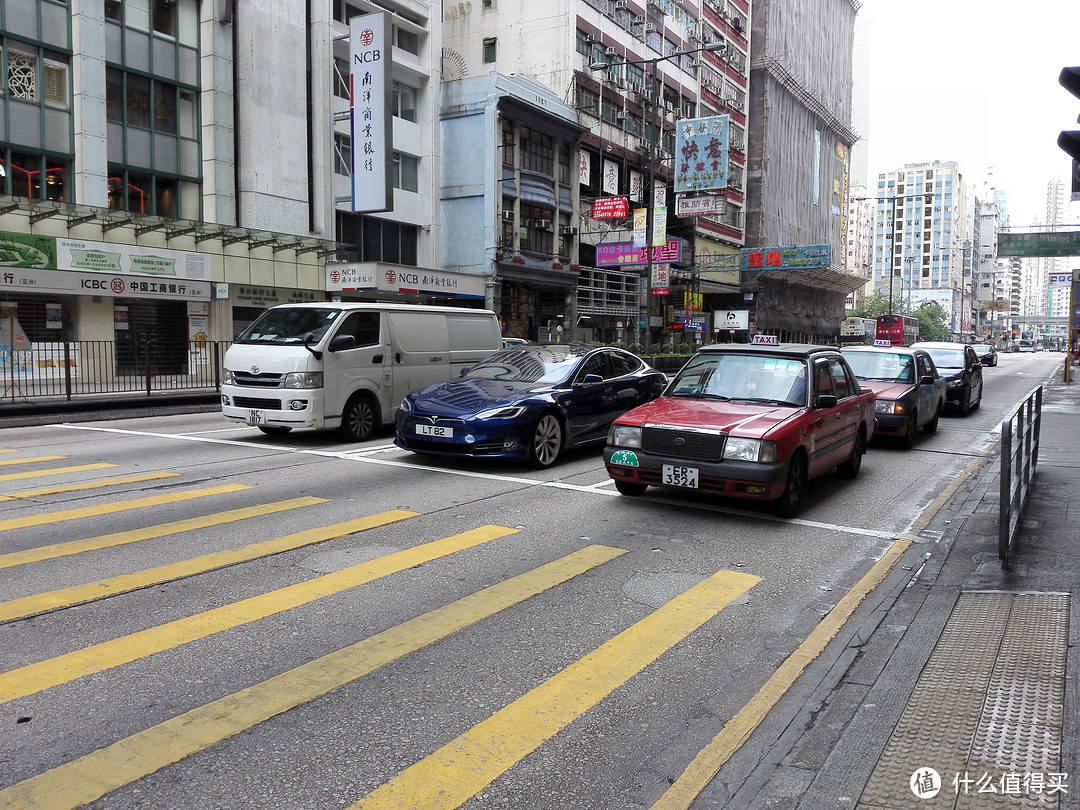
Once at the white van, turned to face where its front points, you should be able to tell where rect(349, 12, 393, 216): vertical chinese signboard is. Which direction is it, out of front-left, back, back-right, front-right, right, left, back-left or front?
back-right

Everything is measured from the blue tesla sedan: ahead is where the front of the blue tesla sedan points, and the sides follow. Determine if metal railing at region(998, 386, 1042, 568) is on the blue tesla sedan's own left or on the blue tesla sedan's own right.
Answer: on the blue tesla sedan's own left

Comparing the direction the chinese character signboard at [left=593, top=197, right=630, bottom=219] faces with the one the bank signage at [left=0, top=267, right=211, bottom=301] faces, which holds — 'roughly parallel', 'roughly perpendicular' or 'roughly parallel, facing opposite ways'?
roughly perpendicular

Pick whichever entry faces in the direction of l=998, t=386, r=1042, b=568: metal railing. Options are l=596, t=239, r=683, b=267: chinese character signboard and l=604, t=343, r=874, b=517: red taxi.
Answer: the chinese character signboard

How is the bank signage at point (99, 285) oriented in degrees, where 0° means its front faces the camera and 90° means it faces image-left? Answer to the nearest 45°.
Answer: approximately 315°

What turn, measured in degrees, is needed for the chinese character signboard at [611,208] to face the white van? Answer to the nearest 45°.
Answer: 0° — it already faces it

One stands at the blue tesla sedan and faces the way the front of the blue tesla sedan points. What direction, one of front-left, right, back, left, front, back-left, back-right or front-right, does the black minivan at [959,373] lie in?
back

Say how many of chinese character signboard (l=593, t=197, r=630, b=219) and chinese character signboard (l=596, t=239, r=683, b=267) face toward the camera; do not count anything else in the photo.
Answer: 2
